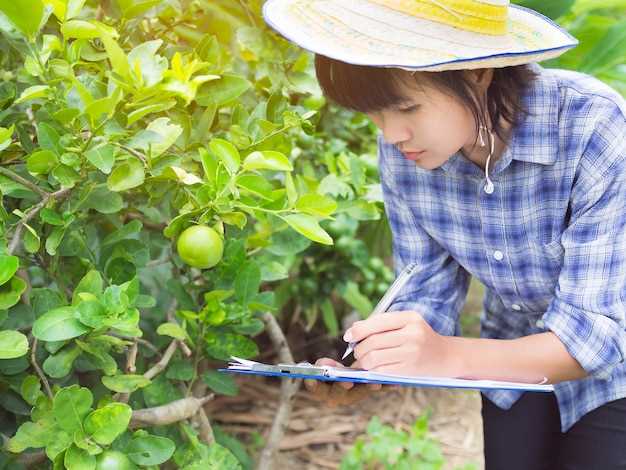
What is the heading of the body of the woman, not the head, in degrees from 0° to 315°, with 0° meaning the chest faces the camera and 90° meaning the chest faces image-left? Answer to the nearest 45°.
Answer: approximately 45°

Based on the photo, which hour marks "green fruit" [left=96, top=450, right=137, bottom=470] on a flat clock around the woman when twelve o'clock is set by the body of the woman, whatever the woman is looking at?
The green fruit is roughly at 12 o'clock from the woman.
